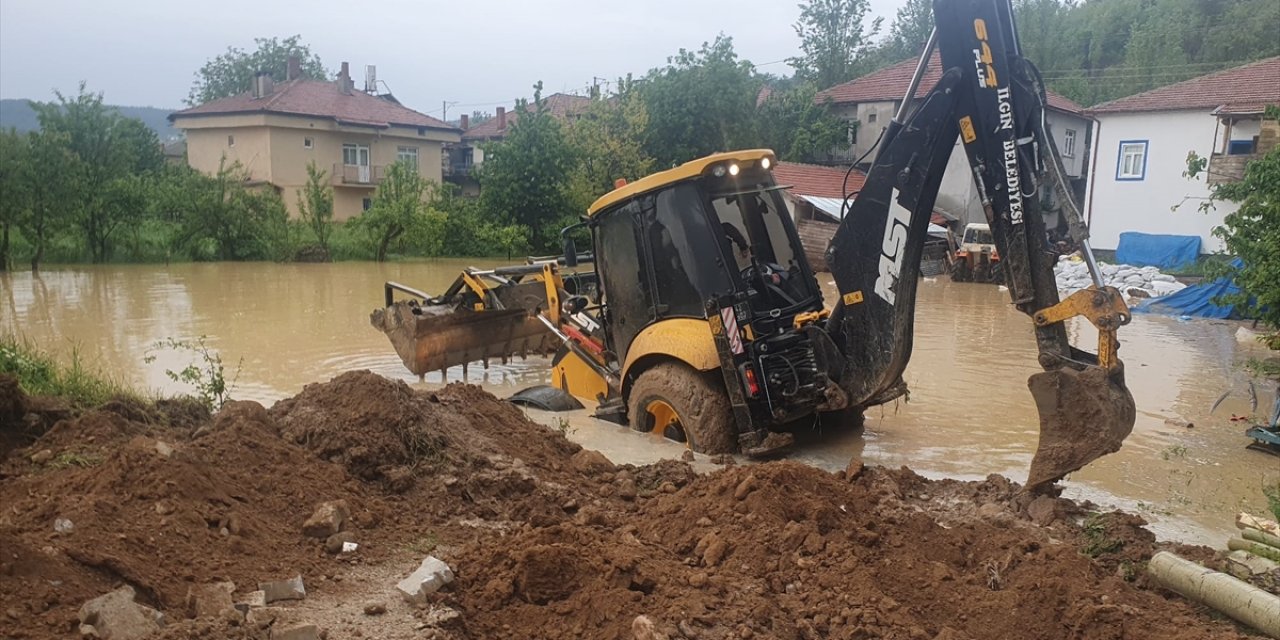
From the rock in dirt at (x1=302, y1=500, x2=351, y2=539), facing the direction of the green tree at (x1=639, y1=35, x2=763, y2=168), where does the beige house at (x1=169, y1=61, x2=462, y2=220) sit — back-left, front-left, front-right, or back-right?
front-left

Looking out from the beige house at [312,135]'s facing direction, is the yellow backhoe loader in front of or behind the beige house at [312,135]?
in front

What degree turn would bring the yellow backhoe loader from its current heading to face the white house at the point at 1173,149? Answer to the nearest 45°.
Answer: approximately 90° to its right

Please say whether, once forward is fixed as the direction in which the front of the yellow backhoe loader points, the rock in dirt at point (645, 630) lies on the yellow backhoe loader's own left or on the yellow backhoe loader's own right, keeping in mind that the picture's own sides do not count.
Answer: on the yellow backhoe loader's own left

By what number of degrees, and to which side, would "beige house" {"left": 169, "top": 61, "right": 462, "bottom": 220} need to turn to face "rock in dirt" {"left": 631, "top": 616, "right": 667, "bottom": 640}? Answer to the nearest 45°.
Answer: approximately 45° to its right

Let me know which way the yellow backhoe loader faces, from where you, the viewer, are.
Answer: facing away from the viewer and to the left of the viewer

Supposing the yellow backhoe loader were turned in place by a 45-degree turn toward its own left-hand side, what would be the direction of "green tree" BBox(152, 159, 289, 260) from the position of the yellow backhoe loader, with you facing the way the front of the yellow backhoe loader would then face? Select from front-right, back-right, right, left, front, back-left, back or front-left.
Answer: front-right

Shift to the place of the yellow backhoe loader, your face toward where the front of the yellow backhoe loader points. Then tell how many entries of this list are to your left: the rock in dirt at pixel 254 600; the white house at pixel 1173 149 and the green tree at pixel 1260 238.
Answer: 1

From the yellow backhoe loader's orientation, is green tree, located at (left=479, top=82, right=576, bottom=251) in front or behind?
in front

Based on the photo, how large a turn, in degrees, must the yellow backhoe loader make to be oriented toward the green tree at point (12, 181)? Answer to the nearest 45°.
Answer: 0° — it already faces it

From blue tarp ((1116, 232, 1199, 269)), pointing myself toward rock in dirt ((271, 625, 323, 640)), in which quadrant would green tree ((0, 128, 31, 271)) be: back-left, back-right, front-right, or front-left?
front-right

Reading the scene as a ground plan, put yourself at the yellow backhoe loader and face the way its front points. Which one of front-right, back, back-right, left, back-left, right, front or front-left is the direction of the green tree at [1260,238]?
right

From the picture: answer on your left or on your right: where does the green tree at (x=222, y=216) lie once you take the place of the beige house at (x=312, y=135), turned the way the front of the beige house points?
on your right
